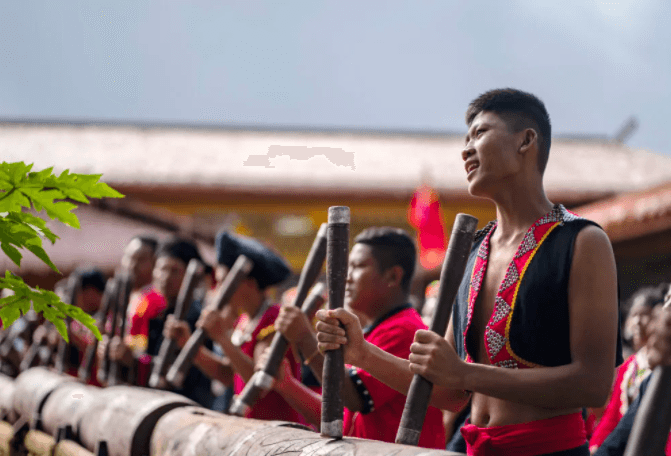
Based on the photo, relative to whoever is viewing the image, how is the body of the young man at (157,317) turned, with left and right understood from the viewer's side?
facing the viewer and to the left of the viewer

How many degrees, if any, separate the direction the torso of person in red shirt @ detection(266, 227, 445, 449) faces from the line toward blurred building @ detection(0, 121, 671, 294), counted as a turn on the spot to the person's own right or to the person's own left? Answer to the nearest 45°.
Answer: approximately 90° to the person's own right

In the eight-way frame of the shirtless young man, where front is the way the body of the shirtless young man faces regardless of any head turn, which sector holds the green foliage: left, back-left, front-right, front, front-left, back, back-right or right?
front-right

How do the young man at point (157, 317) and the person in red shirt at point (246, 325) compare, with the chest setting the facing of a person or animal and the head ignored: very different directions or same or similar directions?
same or similar directions

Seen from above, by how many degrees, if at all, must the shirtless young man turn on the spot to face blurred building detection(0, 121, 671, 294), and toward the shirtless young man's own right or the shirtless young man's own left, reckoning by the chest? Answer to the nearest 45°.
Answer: approximately 135° to the shirtless young man's own right

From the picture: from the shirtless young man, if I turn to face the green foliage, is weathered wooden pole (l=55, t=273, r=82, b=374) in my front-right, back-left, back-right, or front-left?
front-right

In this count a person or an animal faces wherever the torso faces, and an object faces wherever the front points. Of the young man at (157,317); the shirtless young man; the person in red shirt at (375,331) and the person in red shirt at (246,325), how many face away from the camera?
0

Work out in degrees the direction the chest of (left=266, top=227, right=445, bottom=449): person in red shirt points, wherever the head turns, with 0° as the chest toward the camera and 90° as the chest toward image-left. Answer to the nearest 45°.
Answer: approximately 90°

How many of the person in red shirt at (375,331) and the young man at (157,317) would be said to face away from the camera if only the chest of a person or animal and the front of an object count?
0

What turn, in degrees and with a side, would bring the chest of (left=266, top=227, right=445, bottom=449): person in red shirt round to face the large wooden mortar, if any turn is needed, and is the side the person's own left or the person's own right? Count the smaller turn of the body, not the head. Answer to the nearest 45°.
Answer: approximately 45° to the person's own right

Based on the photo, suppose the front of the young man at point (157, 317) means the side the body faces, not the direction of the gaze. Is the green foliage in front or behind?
in front
